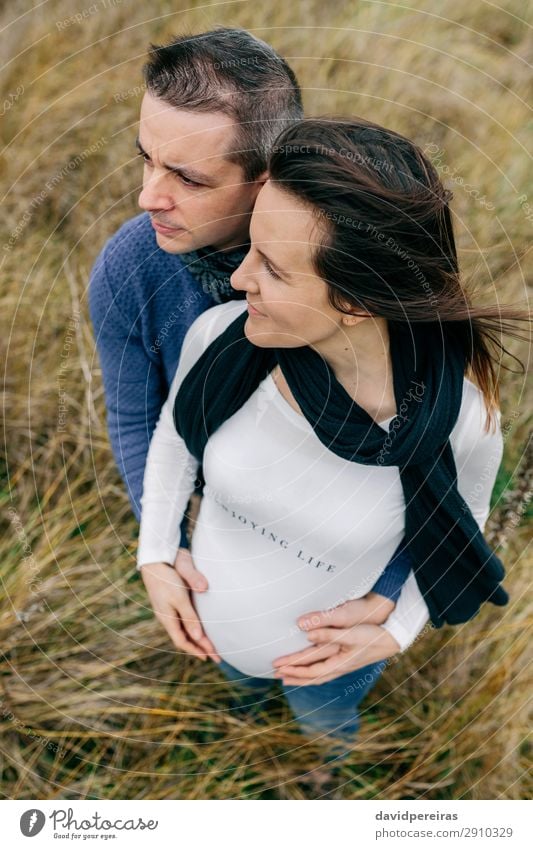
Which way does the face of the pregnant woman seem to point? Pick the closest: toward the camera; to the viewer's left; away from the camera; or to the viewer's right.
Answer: to the viewer's left

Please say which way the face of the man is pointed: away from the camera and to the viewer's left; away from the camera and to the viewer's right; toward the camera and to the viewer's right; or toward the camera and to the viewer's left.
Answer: toward the camera and to the viewer's left

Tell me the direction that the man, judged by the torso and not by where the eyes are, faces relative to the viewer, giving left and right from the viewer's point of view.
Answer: facing the viewer
